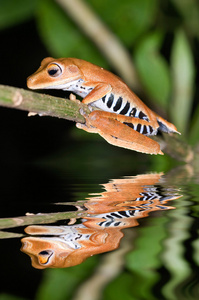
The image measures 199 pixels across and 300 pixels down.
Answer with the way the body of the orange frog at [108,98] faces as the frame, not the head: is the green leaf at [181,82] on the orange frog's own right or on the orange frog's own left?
on the orange frog's own right

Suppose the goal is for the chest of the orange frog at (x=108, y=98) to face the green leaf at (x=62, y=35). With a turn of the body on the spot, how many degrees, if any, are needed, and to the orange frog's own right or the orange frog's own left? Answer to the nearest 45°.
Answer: approximately 90° to the orange frog's own right

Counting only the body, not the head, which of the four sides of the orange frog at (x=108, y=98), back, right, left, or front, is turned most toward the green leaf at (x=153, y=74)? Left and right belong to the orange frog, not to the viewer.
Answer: right

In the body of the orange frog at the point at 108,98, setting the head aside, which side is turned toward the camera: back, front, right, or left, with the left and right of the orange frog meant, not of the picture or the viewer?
left

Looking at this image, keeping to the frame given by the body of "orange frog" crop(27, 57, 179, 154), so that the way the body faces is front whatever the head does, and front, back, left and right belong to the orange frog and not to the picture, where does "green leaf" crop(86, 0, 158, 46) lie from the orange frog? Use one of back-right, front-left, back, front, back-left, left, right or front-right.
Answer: right

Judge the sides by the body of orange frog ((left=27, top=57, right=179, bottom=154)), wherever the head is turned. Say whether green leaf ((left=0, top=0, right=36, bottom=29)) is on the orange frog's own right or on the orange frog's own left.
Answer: on the orange frog's own right
